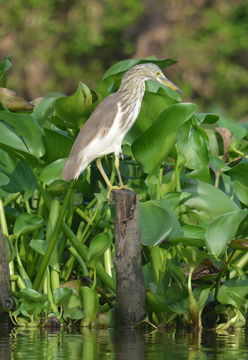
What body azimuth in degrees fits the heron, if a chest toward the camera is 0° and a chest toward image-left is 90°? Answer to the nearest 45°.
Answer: approximately 270°
